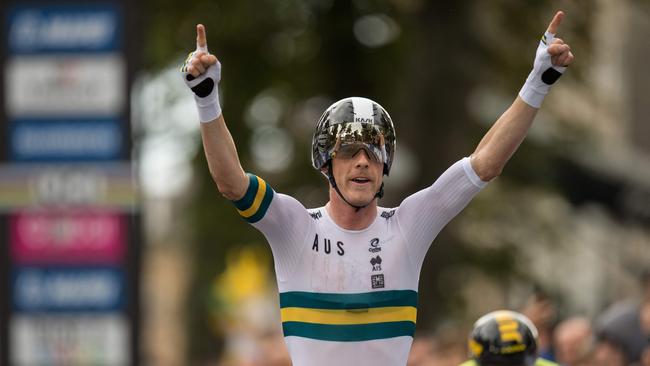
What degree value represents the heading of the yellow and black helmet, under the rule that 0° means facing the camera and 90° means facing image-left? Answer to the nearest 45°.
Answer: approximately 0°

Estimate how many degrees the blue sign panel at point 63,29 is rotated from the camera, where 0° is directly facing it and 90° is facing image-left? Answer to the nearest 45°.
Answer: approximately 0°

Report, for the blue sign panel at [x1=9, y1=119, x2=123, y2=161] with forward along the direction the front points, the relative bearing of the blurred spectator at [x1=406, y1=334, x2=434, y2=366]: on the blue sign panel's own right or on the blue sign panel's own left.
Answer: on the blue sign panel's own left

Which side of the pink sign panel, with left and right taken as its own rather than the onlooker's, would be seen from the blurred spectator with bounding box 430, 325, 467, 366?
left
